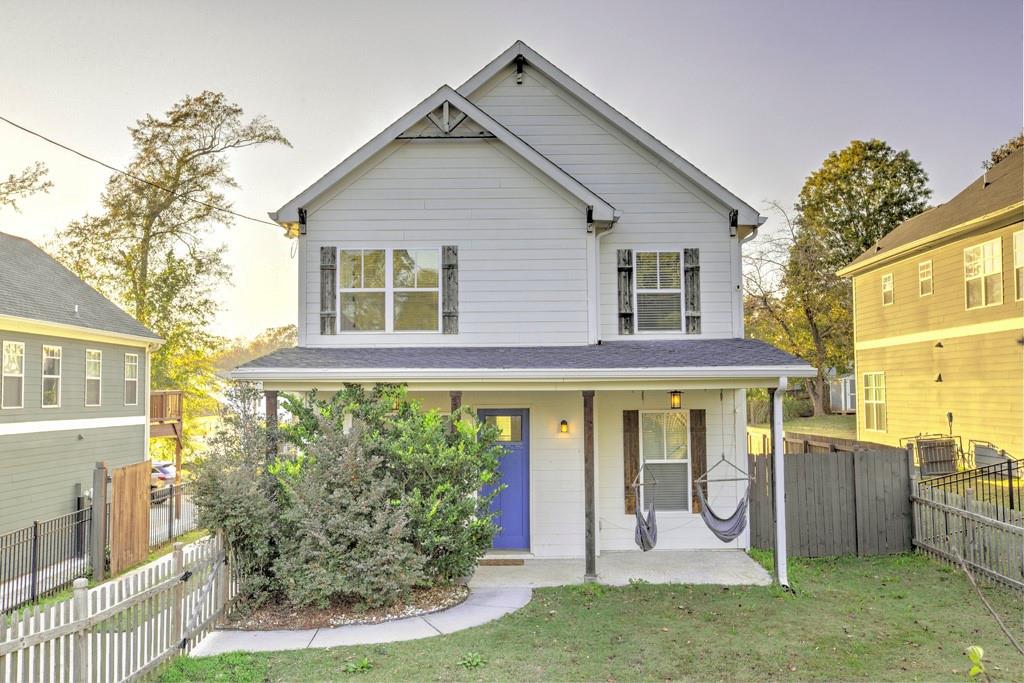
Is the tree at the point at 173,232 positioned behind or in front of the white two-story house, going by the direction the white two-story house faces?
behind

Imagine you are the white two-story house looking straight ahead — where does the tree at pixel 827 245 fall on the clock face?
The tree is roughly at 7 o'clock from the white two-story house.

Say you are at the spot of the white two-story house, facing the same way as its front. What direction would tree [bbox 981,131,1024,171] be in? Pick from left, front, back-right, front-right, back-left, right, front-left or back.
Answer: back-left

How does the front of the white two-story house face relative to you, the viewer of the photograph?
facing the viewer

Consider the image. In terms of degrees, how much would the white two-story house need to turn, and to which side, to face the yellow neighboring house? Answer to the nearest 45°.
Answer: approximately 135° to its left

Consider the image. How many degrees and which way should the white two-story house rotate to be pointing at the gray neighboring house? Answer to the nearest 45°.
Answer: approximately 135° to its right

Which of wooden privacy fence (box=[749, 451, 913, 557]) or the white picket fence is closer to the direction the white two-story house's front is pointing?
the white picket fence

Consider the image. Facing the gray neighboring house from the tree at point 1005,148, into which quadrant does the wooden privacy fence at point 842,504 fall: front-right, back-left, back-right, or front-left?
front-left

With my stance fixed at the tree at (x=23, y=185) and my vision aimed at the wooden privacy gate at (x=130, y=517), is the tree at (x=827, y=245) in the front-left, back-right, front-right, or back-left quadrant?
front-left

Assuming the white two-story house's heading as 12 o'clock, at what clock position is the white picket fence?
The white picket fence is roughly at 1 o'clock from the white two-story house.

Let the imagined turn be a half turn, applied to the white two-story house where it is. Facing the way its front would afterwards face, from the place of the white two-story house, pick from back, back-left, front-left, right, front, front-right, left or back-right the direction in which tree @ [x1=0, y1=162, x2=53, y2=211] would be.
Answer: front-left

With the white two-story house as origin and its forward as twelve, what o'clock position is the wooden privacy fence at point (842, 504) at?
The wooden privacy fence is roughly at 9 o'clock from the white two-story house.

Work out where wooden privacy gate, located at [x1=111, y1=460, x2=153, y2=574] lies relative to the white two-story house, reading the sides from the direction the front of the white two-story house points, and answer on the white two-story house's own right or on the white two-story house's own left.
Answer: on the white two-story house's own right
